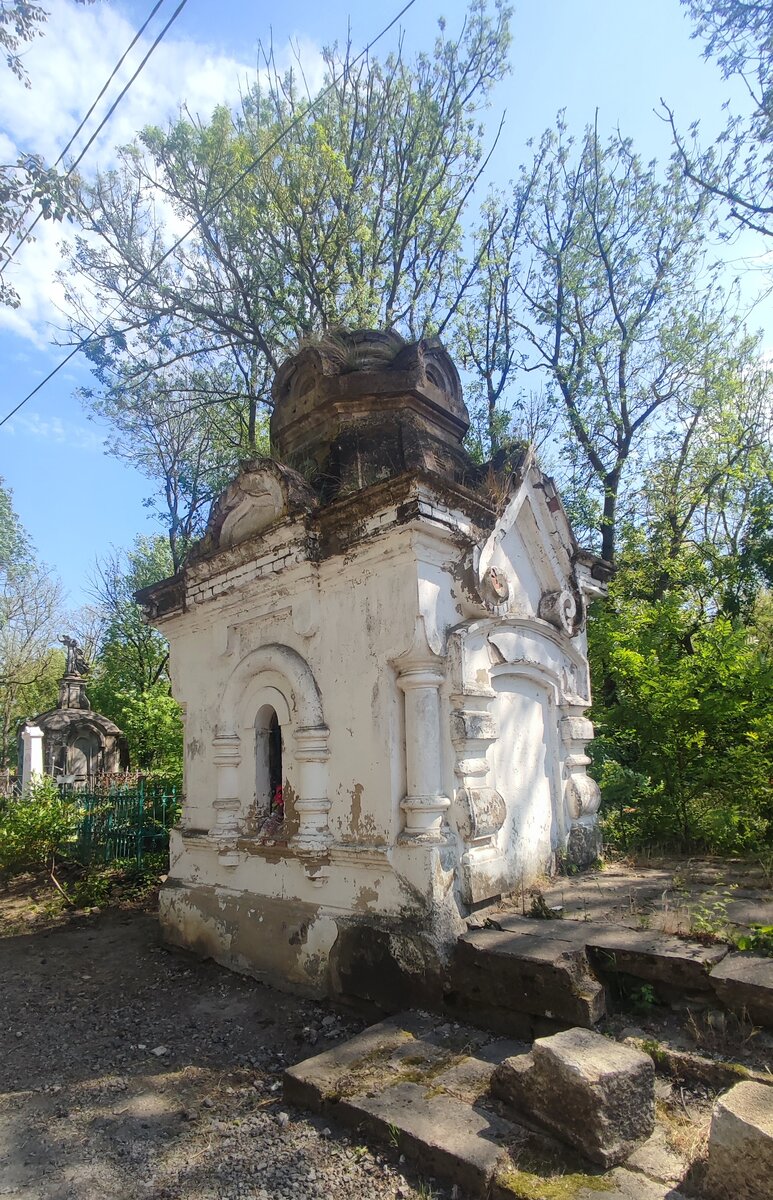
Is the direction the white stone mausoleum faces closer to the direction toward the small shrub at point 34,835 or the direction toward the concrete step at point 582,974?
the concrete step

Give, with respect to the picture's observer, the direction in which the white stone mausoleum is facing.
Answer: facing the viewer and to the right of the viewer

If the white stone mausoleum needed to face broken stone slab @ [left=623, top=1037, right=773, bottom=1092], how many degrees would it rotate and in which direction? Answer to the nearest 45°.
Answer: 0° — it already faces it

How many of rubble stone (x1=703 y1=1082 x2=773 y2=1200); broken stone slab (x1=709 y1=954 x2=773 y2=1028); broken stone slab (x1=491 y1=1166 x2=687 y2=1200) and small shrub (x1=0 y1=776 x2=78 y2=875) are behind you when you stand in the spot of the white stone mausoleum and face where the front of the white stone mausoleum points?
1

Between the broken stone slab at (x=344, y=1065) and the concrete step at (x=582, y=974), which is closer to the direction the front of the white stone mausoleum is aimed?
the concrete step

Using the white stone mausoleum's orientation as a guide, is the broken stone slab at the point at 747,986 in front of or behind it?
in front

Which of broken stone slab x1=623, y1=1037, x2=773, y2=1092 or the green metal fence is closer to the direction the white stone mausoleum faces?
the broken stone slab

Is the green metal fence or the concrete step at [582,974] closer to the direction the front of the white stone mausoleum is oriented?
the concrete step

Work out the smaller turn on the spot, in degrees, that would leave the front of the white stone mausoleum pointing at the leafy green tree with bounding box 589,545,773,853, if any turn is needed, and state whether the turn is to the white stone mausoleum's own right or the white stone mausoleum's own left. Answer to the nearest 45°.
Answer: approximately 90° to the white stone mausoleum's own left

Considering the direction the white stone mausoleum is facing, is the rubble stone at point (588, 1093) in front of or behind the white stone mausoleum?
in front

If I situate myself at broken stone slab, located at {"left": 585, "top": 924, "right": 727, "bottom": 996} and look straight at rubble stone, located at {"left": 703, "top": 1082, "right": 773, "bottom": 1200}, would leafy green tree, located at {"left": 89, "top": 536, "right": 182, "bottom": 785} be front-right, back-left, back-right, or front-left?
back-right

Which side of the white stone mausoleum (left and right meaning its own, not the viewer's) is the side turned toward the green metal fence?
back

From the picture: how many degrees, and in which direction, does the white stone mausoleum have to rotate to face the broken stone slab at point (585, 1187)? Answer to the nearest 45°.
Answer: approximately 45° to its right

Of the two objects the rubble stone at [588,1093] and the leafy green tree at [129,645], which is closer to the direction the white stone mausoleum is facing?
the rubble stone

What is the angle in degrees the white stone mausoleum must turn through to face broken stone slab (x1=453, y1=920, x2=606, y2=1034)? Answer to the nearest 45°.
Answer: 0° — it already faces it
